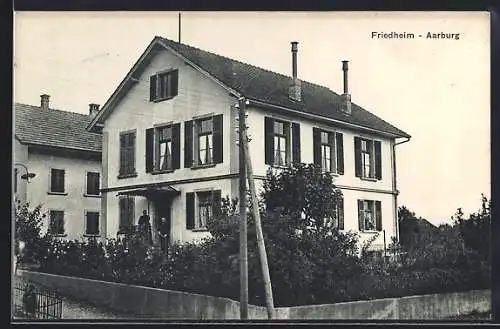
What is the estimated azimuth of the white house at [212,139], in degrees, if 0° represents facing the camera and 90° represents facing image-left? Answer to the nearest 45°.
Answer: approximately 45°

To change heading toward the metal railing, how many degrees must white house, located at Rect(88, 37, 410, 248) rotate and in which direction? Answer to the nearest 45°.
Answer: approximately 45° to its left
